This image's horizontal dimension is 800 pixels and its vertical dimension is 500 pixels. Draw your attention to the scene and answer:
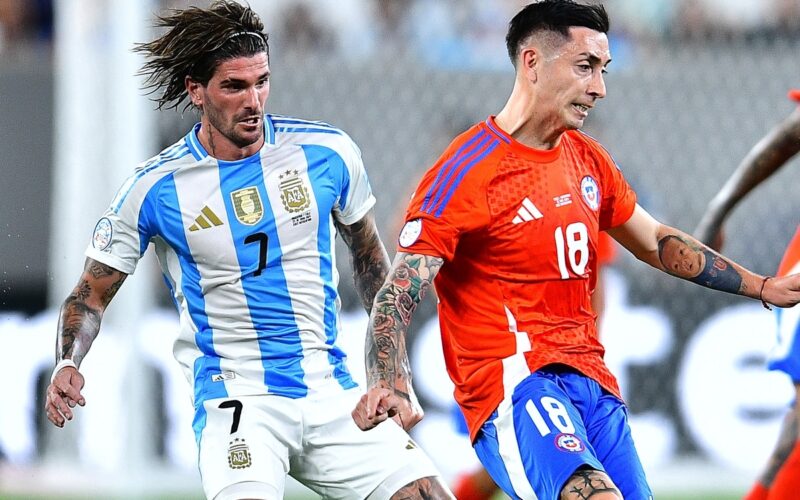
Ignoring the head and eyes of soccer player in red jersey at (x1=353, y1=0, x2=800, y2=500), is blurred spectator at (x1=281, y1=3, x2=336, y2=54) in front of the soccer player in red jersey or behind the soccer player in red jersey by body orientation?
behind

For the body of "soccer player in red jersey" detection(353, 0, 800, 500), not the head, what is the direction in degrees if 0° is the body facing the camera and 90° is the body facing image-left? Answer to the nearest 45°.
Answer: approximately 315°

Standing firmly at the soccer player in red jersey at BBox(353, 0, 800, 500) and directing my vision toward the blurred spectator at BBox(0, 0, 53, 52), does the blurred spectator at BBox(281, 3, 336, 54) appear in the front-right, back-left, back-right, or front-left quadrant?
front-right

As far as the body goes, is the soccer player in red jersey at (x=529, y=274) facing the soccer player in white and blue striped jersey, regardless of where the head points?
no

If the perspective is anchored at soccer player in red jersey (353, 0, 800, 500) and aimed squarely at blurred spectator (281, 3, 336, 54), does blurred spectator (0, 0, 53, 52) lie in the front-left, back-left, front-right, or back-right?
front-left

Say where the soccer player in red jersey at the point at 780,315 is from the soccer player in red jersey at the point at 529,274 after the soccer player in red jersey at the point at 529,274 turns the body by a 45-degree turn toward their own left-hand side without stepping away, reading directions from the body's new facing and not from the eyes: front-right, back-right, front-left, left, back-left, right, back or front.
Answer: front-left

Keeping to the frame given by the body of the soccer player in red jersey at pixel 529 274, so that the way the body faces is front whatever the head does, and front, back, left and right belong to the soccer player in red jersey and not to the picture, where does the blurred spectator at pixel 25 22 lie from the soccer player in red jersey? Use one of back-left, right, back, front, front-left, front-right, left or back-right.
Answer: back

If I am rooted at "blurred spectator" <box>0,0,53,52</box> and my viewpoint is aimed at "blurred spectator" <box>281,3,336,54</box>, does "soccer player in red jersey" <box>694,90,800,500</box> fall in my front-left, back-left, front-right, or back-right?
front-right

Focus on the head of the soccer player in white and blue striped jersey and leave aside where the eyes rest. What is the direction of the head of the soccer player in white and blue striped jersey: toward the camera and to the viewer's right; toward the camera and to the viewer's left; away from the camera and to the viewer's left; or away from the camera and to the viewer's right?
toward the camera and to the viewer's right

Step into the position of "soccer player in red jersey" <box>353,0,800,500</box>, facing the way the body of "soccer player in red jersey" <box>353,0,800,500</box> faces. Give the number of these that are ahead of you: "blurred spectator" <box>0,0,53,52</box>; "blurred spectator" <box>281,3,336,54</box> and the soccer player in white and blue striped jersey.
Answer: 0
